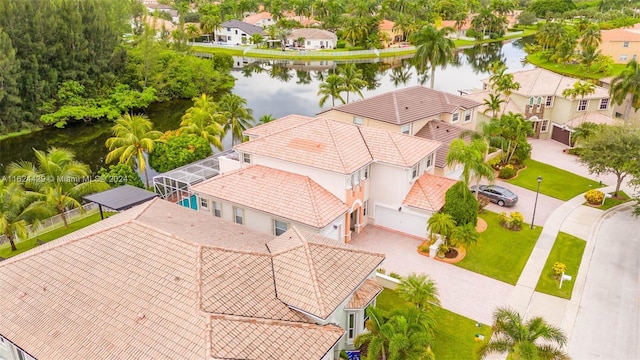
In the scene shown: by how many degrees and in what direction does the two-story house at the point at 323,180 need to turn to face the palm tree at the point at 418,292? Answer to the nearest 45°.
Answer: approximately 45° to its right

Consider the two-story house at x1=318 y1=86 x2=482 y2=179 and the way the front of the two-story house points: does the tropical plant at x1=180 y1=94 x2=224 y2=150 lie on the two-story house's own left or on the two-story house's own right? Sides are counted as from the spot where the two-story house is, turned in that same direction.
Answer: on the two-story house's own right

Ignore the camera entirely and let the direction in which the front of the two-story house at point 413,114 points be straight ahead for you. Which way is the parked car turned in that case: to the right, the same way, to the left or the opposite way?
the opposite way

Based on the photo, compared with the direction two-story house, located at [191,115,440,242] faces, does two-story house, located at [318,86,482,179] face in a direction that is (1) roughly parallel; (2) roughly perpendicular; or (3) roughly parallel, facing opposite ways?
roughly parallel

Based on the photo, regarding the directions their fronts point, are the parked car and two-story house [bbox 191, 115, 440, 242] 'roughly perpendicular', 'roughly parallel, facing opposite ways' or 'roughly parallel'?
roughly parallel, facing opposite ways

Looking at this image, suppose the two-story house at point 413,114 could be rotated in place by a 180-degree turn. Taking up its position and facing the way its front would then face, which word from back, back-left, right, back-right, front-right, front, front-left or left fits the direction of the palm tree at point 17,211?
left

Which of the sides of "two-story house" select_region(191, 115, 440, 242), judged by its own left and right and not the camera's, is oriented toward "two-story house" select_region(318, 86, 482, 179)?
left

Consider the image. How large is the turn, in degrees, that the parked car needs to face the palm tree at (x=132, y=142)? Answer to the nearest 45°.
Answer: approximately 45° to its left

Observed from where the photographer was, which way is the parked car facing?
facing away from the viewer and to the left of the viewer

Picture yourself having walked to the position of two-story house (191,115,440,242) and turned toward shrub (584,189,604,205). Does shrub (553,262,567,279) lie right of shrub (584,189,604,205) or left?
right

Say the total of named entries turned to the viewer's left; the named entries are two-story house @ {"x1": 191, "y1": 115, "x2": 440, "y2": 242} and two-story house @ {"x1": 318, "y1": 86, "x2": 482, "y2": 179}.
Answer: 0

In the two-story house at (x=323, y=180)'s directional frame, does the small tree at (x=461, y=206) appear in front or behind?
in front

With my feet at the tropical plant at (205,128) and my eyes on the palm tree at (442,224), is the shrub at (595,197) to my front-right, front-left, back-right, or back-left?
front-left

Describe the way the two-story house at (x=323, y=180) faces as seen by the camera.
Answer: facing the viewer and to the right of the viewer

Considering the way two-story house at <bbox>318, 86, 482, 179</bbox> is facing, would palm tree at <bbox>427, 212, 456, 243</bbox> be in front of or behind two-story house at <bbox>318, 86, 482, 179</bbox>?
in front

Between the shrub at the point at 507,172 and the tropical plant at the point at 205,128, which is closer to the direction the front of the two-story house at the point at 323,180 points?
the shrub

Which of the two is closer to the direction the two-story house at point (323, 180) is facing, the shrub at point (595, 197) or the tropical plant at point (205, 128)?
the shrub

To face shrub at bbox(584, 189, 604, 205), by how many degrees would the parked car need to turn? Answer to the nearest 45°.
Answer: approximately 135° to its right

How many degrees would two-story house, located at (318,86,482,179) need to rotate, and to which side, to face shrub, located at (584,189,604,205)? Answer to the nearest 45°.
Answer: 0° — it already faces it

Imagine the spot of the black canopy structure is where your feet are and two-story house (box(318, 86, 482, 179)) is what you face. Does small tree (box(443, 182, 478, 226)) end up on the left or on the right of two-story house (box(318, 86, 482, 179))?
right
